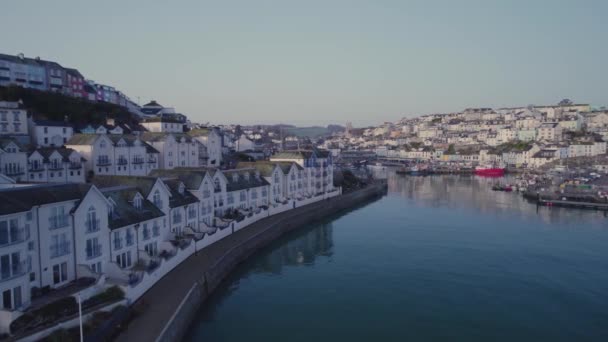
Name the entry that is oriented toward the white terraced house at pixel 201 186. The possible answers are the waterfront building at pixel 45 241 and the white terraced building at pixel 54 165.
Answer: the white terraced building at pixel 54 165

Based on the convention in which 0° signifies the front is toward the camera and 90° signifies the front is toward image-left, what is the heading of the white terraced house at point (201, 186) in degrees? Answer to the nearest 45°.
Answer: approximately 315°

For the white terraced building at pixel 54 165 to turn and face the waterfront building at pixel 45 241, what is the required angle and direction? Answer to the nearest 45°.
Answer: approximately 45° to its right

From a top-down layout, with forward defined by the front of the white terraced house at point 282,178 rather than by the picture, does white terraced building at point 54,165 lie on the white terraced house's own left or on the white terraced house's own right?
on the white terraced house's own right

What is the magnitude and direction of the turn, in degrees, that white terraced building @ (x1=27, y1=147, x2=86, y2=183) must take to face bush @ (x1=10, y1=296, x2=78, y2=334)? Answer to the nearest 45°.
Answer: approximately 45° to its right

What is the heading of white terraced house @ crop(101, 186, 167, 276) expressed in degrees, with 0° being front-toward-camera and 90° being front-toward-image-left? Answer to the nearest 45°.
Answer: approximately 315°

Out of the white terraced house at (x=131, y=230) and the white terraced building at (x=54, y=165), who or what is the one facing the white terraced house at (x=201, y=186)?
the white terraced building at (x=54, y=165)

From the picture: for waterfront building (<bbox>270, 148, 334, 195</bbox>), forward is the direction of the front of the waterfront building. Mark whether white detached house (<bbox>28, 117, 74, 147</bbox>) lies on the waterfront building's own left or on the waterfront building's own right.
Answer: on the waterfront building's own right

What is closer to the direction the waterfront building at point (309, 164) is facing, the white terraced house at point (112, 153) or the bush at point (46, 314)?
the bush

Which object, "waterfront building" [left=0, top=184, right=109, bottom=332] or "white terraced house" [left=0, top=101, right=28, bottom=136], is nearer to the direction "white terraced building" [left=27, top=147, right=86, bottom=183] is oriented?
the waterfront building

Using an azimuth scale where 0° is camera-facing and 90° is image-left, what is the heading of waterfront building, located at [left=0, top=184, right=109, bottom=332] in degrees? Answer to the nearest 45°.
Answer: approximately 315°

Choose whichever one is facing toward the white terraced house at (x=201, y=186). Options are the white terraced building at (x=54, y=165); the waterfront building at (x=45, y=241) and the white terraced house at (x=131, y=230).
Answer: the white terraced building at (x=54, y=165)

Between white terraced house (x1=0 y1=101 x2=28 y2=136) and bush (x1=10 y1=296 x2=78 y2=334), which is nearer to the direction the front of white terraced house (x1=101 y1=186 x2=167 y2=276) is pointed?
the bush

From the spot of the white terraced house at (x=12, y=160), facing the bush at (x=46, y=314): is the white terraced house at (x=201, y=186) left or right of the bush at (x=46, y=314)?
left
